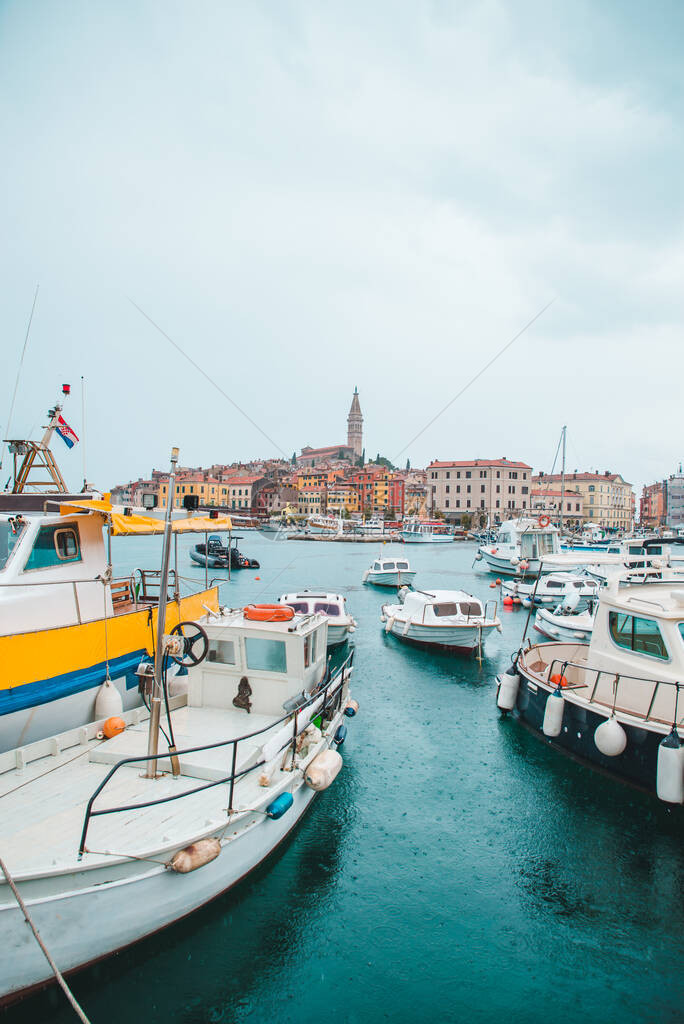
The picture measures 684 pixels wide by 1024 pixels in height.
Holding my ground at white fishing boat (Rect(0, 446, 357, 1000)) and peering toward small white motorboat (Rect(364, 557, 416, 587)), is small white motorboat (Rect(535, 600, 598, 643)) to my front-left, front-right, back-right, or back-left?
front-right

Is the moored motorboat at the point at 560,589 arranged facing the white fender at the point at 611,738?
no

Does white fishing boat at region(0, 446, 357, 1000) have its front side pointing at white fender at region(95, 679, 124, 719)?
no

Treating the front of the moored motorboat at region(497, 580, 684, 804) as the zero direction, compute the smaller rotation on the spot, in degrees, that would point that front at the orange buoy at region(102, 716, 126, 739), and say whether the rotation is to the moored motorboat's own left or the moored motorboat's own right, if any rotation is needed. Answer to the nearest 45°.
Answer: approximately 90° to the moored motorboat's own right

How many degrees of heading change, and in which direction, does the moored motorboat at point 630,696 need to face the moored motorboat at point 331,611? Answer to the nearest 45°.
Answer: approximately 180°

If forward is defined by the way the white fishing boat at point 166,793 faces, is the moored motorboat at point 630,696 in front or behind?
behind

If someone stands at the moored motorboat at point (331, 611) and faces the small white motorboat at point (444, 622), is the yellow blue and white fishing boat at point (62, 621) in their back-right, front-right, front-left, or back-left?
back-right

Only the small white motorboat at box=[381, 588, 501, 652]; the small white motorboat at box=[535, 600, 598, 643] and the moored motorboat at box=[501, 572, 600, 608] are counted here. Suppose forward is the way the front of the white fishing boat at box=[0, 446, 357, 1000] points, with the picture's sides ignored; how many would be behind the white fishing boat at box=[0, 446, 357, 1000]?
3

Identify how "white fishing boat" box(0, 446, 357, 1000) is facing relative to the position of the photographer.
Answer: facing the viewer and to the left of the viewer

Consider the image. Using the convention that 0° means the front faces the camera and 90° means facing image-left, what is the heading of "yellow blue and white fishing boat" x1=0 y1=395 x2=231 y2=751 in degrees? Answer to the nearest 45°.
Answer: approximately 45°

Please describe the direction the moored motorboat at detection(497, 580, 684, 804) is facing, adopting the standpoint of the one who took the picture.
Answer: facing the viewer and to the right of the viewer

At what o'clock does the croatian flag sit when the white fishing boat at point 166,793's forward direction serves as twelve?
The croatian flag is roughly at 4 o'clock from the white fishing boat.

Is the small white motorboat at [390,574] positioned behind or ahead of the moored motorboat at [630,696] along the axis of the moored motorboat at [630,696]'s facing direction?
behind

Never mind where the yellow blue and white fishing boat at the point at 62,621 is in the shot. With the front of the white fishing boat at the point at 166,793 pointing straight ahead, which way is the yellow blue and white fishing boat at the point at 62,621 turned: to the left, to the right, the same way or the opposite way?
the same way

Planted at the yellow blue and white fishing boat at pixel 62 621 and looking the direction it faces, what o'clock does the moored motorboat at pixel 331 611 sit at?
The moored motorboat is roughly at 6 o'clock from the yellow blue and white fishing boat.
